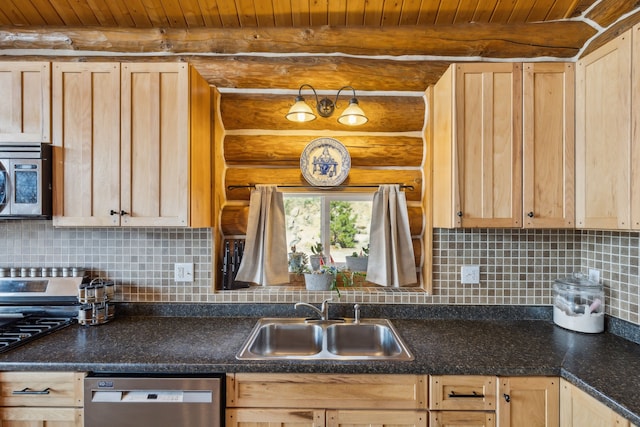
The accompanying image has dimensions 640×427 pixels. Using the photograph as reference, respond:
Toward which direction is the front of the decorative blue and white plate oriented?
toward the camera

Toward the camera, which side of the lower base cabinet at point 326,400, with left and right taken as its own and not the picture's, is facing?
front

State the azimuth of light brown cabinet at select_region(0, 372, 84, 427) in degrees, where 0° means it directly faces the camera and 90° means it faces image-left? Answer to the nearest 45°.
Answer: approximately 0°

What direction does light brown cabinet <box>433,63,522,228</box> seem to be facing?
toward the camera

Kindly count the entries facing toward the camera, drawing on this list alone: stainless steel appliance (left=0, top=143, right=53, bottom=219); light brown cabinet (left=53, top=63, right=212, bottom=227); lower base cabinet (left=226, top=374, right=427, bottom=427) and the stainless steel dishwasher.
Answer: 4

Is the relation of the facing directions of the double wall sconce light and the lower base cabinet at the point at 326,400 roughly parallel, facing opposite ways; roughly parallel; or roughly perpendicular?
roughly parallel

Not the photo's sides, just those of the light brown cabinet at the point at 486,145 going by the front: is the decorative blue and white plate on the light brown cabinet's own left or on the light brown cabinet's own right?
on the light brown cabinet's own right

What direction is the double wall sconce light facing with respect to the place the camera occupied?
facing the viewer

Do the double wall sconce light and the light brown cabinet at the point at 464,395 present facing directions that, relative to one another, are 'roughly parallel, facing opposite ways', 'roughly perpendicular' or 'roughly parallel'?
roughly parallel

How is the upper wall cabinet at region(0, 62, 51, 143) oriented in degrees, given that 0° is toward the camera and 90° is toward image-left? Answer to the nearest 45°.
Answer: approximately 0°
